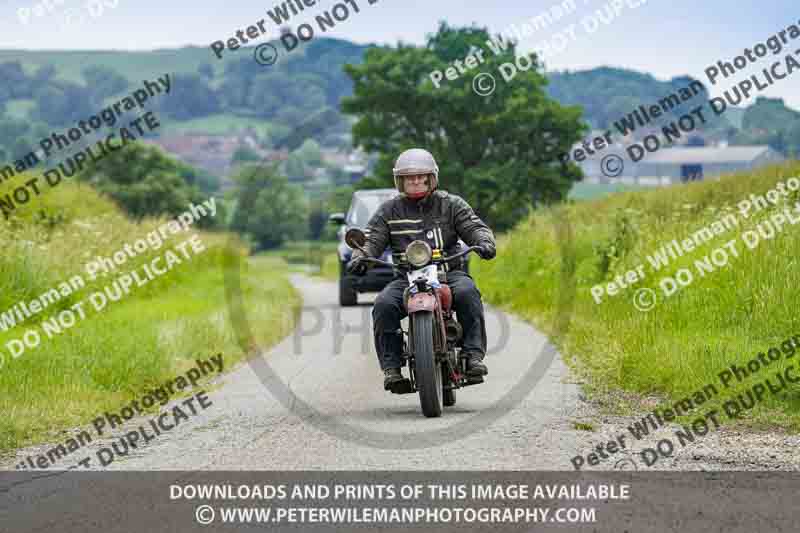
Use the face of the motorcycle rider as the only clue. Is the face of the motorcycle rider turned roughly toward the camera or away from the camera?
toward the camera

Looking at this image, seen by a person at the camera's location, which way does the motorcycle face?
facing the viewer
